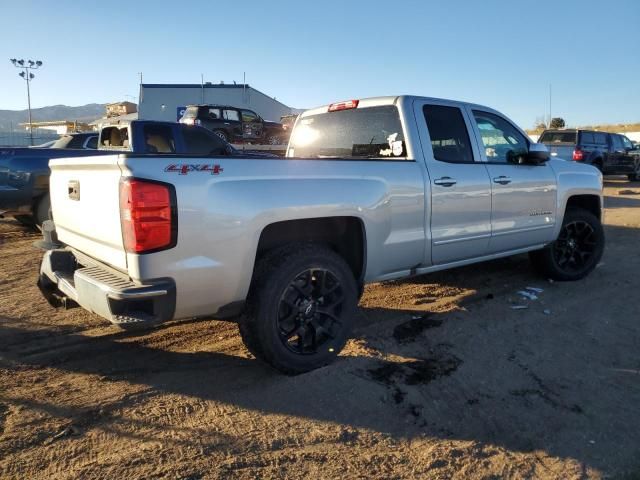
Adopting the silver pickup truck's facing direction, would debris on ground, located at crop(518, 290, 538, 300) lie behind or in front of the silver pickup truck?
in front

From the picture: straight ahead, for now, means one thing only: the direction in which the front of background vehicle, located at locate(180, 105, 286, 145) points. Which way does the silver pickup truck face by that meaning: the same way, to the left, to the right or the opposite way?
the same way

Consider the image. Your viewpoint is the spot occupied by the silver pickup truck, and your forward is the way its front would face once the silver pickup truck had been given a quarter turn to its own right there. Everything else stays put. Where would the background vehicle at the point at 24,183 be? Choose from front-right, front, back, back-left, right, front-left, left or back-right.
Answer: back

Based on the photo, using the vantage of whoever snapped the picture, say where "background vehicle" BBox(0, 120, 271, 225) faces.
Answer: facing away from the viewer and to the right of the viewer

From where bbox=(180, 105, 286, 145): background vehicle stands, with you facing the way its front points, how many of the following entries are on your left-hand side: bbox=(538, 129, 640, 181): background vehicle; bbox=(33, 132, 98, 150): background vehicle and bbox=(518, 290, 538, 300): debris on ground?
0

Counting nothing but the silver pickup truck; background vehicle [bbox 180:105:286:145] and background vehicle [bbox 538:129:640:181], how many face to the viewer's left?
0

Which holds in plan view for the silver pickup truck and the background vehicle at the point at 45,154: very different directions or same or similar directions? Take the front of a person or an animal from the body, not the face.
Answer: same or similar directions

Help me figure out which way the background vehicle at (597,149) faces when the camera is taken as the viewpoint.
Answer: facing away from the viewer and to the right of the viewer

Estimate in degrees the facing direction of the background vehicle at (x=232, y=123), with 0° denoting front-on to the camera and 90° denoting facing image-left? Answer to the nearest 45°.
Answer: approximately 225°

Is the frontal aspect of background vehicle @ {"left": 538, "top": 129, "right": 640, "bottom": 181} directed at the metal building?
no

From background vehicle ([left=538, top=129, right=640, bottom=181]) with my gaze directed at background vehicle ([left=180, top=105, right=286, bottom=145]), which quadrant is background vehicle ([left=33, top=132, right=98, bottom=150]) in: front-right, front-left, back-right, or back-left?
front-left
